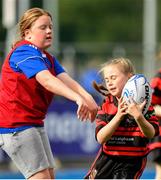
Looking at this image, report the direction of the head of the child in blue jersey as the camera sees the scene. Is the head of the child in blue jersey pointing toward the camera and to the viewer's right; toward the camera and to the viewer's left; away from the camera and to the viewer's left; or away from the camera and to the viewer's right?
toward the camera and to the viewer's right

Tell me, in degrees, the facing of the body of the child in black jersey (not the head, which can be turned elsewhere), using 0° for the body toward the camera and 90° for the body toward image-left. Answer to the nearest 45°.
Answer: approximately 0°

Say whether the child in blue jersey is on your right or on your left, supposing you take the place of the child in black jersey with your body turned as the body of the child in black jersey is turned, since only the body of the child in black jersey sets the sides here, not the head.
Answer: on your right
